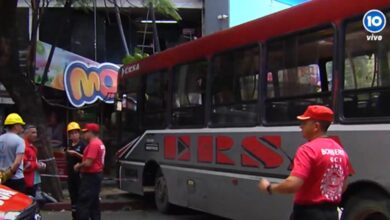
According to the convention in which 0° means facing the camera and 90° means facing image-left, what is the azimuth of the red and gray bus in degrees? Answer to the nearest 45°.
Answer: approximately 135°

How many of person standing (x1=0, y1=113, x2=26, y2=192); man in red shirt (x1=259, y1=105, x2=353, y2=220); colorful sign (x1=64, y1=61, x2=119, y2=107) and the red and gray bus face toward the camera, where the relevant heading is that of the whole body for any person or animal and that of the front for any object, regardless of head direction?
1

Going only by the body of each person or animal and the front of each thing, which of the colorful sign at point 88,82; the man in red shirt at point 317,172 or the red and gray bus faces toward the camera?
the colorful sign

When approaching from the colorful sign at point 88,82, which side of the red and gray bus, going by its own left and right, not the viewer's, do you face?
front

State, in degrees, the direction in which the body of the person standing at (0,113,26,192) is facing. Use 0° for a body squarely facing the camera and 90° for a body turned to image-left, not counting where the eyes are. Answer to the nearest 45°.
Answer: approximately 225°

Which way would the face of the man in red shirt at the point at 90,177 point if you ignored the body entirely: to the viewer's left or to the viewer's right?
to the viewer's left

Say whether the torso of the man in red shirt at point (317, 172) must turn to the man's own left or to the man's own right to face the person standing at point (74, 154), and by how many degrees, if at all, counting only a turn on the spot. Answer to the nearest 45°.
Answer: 0° — they already face them

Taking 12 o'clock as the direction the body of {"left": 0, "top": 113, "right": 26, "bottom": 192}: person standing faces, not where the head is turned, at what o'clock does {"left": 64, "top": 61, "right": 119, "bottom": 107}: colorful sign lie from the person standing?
The colorful sign is roughly at 11 o'clock from the person standing.

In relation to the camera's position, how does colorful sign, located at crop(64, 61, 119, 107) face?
facing the viewer

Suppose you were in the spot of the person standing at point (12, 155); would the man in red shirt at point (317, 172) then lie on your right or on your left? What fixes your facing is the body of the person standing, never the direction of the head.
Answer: on your right

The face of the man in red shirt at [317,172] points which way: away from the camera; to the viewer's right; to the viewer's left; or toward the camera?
to the viewer's left

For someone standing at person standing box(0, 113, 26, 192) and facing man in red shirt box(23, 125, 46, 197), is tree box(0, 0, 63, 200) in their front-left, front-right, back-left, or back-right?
front-left

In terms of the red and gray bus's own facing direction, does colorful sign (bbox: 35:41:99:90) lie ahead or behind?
ahead

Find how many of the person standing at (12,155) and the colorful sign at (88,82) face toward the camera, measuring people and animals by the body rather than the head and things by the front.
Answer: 1
